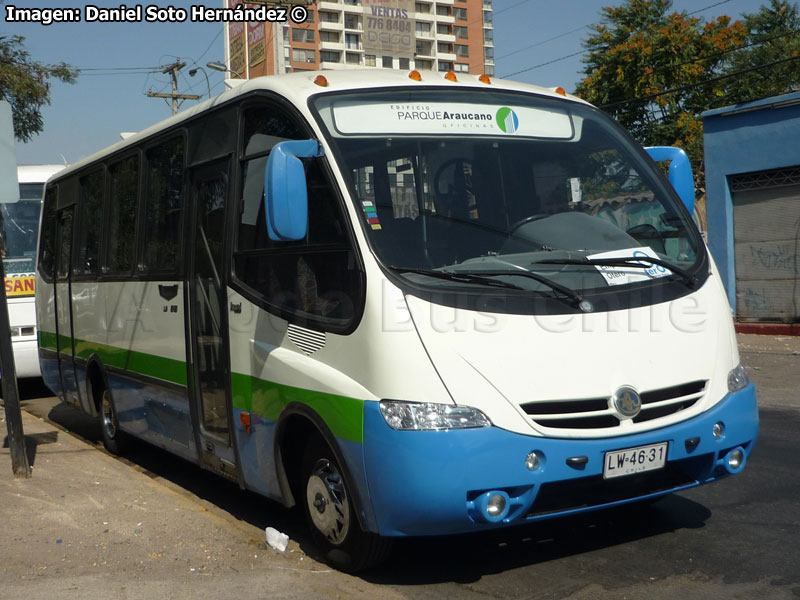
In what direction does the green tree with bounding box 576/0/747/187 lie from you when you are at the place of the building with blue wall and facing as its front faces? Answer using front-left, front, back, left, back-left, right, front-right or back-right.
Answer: back-right

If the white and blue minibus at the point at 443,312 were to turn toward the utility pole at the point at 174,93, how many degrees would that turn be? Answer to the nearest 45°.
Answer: approximately 135° to its left

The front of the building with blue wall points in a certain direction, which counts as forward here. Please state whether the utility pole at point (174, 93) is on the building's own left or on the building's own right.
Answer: on the building's own right

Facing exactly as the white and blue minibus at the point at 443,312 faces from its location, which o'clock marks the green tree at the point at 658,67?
The green tree is roughly at 8 o'clock from the white and blue minibus.

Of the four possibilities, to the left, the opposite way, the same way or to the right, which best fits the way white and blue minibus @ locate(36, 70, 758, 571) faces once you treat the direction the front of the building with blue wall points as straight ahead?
to the left

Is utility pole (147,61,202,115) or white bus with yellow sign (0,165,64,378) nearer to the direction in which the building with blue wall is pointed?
the white bus with yellow sign

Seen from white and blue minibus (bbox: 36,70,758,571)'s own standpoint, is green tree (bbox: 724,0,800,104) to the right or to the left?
on its left

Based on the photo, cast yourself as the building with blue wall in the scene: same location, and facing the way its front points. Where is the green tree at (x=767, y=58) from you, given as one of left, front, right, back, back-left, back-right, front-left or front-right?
back-right

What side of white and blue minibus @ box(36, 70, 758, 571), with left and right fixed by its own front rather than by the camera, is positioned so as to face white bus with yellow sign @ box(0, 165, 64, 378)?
back

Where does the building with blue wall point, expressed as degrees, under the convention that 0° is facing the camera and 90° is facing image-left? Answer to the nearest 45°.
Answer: approximately 45°

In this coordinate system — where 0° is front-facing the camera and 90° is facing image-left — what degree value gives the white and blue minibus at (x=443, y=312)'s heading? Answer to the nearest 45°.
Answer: approximately 315°
